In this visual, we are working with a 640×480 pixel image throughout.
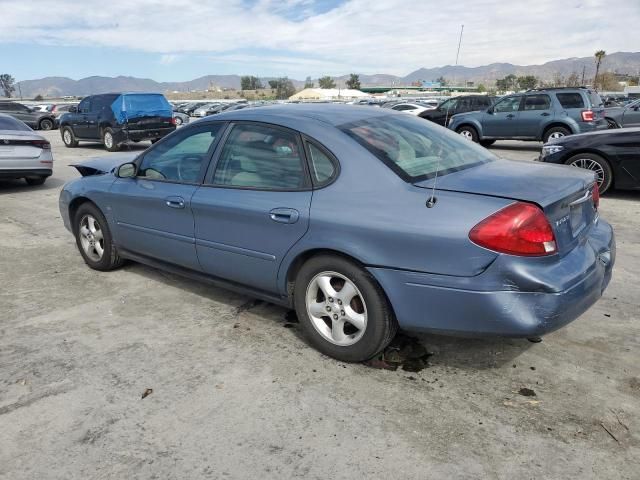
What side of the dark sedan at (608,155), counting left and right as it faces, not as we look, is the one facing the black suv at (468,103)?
right

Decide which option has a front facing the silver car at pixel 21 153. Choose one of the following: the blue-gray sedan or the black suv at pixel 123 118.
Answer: the blue-gray sedan

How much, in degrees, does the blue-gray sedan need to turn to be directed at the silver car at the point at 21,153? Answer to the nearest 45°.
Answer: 0° — it already faces it

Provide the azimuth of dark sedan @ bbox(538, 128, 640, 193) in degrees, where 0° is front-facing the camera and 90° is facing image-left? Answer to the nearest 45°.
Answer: approximately 90°
